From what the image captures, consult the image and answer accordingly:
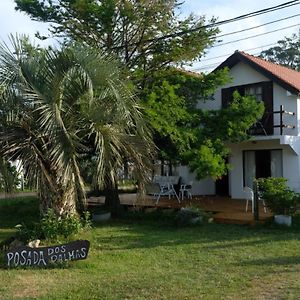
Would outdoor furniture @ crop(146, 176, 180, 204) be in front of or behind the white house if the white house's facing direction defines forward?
in front

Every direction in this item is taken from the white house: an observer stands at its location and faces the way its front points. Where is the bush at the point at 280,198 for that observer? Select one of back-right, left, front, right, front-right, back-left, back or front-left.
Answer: front-left

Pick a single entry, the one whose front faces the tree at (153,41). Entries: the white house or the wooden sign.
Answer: the white house

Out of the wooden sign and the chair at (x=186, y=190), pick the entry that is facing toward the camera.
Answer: the wooden sign

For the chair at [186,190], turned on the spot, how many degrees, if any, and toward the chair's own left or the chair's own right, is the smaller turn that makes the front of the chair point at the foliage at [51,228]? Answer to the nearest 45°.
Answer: approximately 90° to the chair's own left

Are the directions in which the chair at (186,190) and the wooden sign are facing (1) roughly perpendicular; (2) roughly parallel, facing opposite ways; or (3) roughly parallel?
roughly perpendicular

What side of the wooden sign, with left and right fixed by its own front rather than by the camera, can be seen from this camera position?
front

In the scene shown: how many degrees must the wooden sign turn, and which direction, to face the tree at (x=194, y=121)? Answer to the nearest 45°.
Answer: approximately 135° to its left

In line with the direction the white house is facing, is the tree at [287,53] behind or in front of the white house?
behind

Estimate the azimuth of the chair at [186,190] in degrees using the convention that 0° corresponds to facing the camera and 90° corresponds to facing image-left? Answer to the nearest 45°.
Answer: approximately 90°

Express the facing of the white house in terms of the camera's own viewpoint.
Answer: facing the viewer and to the left of the viewer
